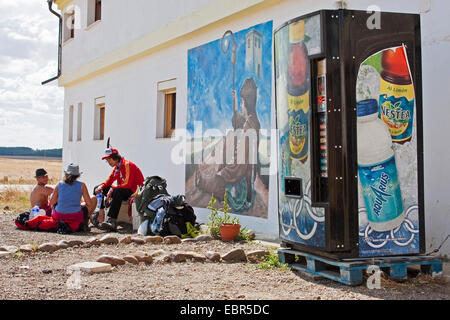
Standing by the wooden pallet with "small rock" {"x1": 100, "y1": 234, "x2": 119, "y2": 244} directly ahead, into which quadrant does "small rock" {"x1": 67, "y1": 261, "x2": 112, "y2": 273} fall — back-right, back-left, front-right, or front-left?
front-left

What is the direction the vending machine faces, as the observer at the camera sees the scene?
facing the viewer and to the left of the viewer

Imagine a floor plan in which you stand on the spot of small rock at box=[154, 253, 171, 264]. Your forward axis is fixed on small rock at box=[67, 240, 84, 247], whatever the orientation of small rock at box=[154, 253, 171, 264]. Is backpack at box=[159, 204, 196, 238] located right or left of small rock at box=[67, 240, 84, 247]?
right

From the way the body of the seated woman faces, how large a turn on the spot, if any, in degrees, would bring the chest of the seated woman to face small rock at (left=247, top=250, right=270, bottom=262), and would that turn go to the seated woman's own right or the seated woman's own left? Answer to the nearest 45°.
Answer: approximately 135° to the seated woman's own right

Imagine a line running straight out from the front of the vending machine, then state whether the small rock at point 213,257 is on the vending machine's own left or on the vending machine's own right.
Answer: on the vending machine's own right

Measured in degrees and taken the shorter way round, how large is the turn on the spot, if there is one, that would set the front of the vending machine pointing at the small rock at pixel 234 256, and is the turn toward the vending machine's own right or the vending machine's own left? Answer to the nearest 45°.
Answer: approximately 90° to the vending machine's own right

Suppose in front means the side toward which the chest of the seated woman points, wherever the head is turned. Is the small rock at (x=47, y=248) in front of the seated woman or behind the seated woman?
behind

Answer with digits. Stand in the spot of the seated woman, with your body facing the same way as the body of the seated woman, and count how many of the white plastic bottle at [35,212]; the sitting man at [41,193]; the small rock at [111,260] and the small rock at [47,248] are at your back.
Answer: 2

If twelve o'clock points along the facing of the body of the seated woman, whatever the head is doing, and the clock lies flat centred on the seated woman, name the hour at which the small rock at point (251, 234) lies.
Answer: The small rock is roughly at 4 o'clock from the seated woman.

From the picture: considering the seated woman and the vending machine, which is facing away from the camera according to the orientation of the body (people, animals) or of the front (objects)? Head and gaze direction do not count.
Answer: the seated woman

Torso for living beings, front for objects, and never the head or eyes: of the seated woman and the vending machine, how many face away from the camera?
1

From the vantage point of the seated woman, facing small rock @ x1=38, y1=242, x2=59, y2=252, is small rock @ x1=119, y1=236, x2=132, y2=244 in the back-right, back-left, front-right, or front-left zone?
front-left

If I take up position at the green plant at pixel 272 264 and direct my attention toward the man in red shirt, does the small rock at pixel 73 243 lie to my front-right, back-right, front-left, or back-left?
front-left

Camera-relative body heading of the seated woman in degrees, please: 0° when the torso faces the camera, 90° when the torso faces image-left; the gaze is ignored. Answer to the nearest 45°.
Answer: approximately 180°

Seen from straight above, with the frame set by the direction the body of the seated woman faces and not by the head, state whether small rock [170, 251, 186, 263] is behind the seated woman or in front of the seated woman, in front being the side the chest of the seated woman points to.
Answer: behind

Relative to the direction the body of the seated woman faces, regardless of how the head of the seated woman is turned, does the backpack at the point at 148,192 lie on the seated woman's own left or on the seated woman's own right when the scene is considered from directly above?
on the seated woman's own right
